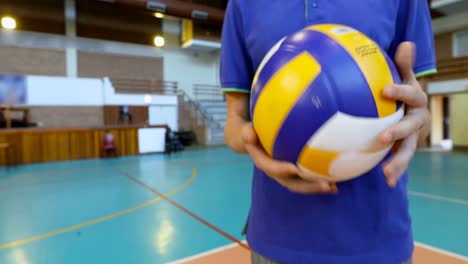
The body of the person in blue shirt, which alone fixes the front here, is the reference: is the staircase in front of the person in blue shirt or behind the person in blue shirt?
behind

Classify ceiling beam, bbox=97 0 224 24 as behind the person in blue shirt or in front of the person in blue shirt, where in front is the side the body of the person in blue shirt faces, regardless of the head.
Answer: behind

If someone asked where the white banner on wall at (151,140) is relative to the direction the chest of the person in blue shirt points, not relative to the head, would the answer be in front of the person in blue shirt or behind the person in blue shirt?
behind
